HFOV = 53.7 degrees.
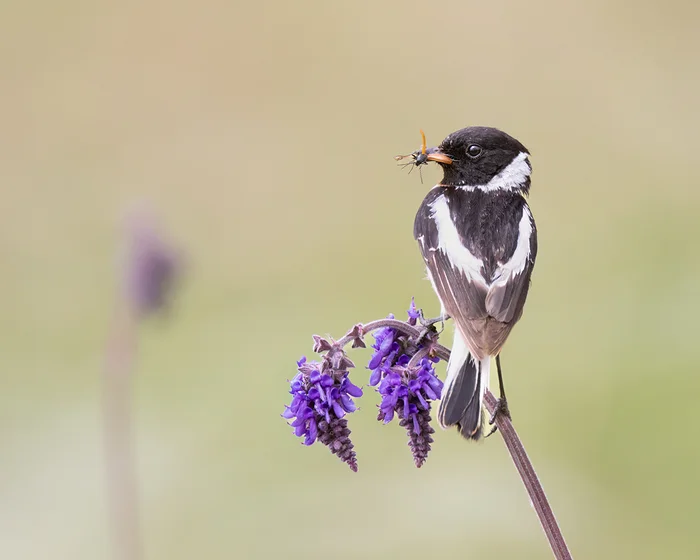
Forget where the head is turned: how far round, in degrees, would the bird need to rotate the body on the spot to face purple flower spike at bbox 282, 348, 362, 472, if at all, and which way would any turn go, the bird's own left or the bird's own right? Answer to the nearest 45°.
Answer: approximately 135° to the bird's own left

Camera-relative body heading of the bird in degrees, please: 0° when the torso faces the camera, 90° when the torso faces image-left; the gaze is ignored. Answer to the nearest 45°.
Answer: approximately 180°
